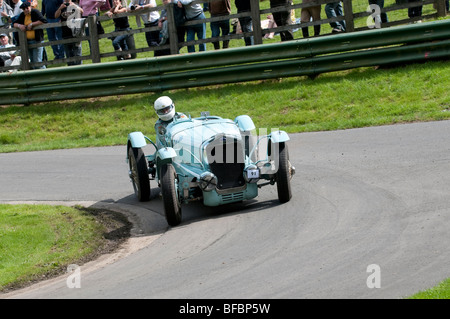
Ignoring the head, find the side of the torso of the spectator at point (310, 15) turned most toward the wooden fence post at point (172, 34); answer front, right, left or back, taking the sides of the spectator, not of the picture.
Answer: right

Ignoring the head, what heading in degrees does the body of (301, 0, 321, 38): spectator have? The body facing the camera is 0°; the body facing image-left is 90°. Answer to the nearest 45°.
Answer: approximately 0°

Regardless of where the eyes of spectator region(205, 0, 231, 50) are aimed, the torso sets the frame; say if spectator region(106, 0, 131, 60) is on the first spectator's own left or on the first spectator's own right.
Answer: on the first spectator's own right

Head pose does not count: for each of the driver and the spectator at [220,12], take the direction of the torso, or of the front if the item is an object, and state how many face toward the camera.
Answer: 2

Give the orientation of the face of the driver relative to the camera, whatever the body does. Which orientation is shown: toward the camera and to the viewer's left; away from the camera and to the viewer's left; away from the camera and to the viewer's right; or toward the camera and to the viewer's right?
toward the camera and to the viewer's right

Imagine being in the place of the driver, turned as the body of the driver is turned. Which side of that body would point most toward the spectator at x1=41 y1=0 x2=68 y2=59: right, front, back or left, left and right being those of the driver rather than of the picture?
back

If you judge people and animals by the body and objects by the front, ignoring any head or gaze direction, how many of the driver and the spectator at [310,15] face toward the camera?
2

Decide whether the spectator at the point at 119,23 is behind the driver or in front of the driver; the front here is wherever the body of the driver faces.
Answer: behind

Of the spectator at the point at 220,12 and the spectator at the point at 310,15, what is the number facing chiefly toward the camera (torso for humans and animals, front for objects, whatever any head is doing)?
2

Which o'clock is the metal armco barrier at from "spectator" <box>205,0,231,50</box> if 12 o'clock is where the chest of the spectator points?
The metal armco barrier is roughly at 12 o'clock from the spectator.

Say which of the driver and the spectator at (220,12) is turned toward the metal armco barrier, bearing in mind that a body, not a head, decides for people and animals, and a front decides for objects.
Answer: the spectator

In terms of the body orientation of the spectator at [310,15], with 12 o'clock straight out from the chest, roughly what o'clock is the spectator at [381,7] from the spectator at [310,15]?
the spectator at [381,7] is roughly at 9 o'clock from the spectator at [310,15].
